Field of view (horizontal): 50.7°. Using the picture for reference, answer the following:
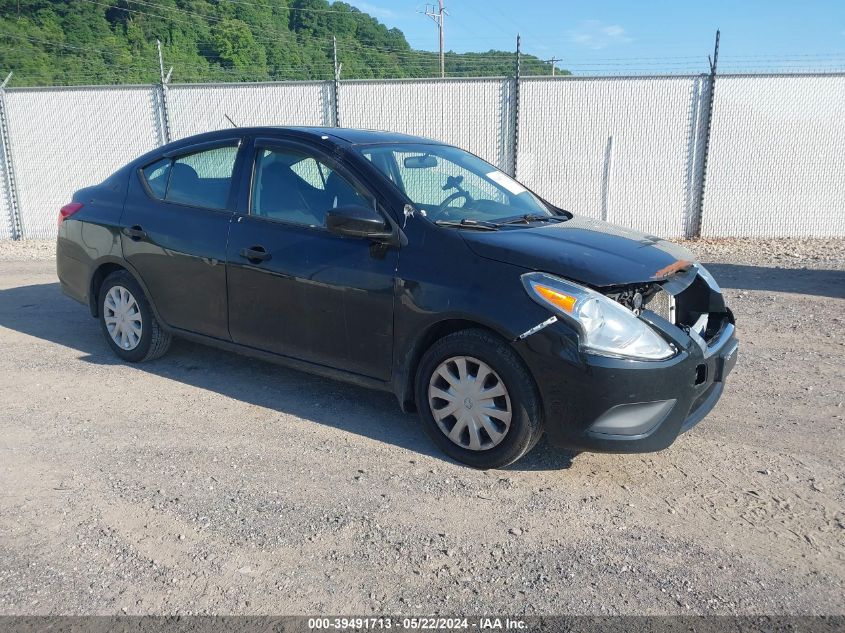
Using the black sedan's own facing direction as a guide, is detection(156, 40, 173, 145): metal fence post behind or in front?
behind

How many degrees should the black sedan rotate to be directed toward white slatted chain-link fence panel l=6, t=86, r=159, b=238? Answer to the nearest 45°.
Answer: approximately 180°

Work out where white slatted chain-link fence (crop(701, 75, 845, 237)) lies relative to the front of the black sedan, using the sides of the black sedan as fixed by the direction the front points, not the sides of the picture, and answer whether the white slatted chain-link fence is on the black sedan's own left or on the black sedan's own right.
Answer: on the black sedan's own left

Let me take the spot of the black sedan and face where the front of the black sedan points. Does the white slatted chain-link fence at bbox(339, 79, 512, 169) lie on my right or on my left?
on my left

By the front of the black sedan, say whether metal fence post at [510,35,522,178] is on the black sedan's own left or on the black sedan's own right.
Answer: on the black sedan's own left

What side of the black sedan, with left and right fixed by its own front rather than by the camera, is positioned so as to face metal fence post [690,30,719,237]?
left

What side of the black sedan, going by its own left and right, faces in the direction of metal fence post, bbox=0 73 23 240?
back
